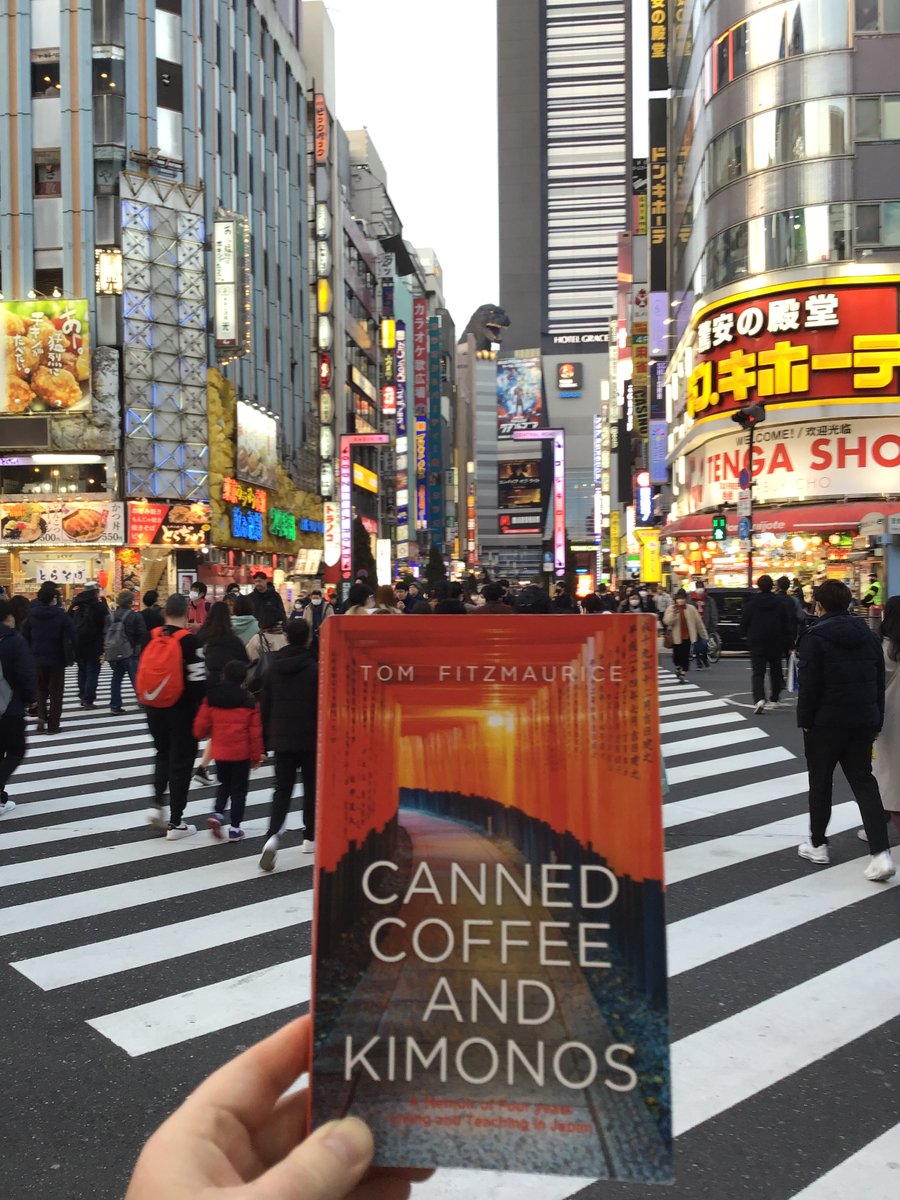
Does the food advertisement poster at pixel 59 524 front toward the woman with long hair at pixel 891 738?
yes

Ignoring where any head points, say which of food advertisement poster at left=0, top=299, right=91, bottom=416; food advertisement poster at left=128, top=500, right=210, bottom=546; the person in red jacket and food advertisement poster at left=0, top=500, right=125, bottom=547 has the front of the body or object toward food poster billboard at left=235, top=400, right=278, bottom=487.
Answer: the person in red jacket

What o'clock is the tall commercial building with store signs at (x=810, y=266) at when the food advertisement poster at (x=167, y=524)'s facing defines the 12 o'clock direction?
The tall commercial building with store signs is roughly at 10 o'clock from the food advertisement poster.

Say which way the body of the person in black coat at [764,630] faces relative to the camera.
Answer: away from the camera

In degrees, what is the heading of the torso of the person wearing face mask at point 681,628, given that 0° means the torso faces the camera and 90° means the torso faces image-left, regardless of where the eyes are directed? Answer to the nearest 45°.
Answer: approximately 0°

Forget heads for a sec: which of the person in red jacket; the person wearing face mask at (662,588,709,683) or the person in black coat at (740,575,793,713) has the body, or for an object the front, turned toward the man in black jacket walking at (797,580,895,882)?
the person wearing face mask

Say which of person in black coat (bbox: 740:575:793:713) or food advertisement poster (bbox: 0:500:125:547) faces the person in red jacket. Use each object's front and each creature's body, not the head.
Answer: the food advertisement poster

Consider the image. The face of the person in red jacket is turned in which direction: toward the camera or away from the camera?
away from the camera

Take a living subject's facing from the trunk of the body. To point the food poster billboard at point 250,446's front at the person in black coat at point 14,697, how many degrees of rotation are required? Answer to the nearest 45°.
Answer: approximately 45° to its right

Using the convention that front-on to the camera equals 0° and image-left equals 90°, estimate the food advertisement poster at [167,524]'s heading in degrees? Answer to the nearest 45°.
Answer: approximately 0°
